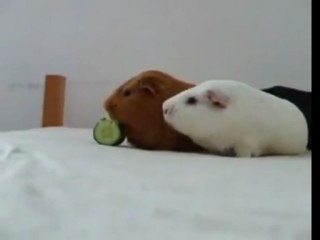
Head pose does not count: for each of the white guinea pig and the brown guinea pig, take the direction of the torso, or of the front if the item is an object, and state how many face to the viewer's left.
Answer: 2

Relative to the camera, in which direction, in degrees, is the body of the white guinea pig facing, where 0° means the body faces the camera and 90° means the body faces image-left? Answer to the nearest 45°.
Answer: approximately 90°

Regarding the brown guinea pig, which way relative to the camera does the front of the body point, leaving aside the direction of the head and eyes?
to the viewer's left

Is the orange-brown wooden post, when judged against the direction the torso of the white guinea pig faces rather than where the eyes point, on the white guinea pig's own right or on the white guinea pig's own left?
on the white guinea pig's own right

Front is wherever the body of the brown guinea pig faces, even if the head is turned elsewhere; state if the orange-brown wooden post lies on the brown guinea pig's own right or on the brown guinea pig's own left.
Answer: on the brown guinea pig's own right
